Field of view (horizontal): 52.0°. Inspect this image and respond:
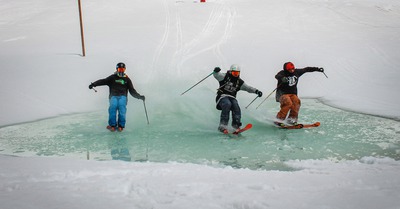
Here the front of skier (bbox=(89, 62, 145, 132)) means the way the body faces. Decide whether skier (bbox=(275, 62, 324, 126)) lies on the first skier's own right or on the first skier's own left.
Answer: on the first skier's own left

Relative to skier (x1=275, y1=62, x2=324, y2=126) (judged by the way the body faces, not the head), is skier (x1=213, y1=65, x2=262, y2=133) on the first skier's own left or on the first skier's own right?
on the first skier's own right

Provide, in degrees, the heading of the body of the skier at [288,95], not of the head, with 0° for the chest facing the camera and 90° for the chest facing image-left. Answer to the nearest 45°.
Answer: approximately 315°

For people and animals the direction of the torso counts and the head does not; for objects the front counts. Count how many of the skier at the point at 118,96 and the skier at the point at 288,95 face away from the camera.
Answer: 0

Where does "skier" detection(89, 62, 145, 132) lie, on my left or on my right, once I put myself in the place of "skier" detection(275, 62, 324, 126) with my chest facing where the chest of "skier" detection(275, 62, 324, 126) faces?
on my right

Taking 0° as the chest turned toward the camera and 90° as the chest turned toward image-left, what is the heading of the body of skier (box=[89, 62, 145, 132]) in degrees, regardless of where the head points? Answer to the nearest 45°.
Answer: approximately 0°
